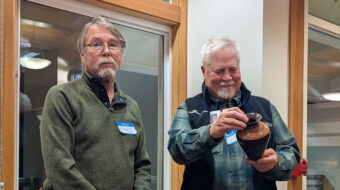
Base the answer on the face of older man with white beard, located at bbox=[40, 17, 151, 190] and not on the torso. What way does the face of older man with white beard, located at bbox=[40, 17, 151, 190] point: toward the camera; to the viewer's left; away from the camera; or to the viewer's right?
toward the camera

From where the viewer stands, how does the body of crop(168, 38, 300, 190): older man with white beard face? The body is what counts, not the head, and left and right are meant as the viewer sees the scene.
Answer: facing the viewer

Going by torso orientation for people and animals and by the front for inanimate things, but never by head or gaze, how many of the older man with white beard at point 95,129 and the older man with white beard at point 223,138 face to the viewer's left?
0
